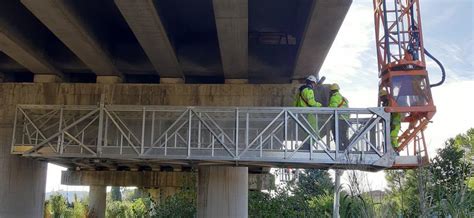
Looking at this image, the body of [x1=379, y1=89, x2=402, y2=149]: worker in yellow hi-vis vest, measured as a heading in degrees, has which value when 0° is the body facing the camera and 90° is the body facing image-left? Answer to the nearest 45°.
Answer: approximately 90°

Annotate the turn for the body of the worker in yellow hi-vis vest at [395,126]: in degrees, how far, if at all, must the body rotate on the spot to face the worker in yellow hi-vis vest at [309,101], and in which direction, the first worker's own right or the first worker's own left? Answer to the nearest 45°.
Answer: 0° — they already face them

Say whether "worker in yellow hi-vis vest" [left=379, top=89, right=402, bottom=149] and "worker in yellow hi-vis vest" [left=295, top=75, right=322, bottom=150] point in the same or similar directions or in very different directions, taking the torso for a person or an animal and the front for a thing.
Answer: very different directions
